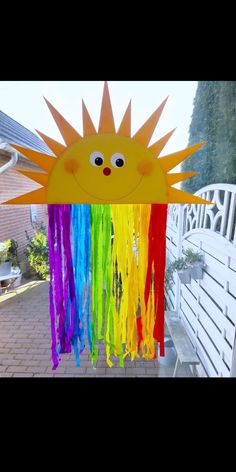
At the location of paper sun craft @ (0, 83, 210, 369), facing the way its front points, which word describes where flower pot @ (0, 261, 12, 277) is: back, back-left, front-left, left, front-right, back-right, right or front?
back-right

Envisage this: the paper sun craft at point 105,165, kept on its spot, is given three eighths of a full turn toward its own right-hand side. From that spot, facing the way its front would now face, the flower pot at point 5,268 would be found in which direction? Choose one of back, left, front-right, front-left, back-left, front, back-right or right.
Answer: front

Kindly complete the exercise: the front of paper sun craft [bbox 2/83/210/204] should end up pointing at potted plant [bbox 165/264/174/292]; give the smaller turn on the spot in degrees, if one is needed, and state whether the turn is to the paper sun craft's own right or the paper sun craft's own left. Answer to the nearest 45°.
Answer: approximately 135° to the paper sun craft's own left

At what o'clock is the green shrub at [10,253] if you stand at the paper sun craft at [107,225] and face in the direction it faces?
The green shrub is roughly at 5 o'clock from the paper sun craft.

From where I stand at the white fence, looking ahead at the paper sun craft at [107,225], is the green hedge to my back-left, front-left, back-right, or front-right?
back-right

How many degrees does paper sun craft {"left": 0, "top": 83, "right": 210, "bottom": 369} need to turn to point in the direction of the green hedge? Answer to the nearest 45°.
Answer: approximately 135° to its left

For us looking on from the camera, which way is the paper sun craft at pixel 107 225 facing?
facing the viewer

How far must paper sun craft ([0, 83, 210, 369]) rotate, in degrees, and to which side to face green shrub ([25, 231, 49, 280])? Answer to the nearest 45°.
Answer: approximately 135° to its right

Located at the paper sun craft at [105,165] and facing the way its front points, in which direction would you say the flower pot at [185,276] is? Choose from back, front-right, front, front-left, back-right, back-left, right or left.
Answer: back-left

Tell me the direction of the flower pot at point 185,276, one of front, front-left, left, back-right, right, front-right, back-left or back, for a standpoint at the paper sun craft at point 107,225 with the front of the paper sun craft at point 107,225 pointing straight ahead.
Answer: back-left

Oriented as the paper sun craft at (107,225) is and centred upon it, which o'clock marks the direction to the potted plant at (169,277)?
The potted plant is roughly at 7 o'clock from the paper sun craft.

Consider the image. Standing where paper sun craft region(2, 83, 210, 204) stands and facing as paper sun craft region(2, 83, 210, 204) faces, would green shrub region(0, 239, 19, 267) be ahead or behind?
behind
